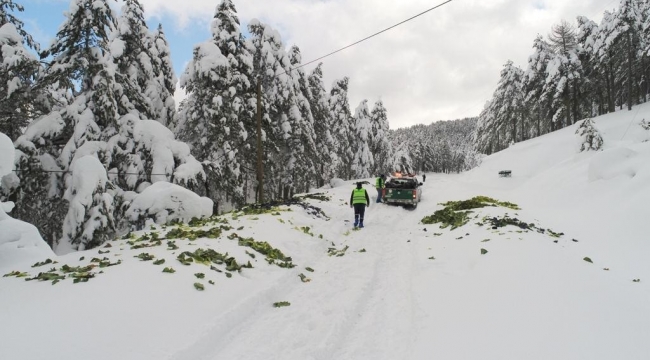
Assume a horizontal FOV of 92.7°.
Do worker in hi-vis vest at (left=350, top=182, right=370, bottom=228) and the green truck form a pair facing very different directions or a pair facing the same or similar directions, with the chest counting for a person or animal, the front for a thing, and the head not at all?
same or similar directions

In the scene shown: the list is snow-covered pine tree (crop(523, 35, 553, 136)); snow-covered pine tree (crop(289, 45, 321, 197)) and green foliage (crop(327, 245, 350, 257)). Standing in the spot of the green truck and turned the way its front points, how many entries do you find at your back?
1
